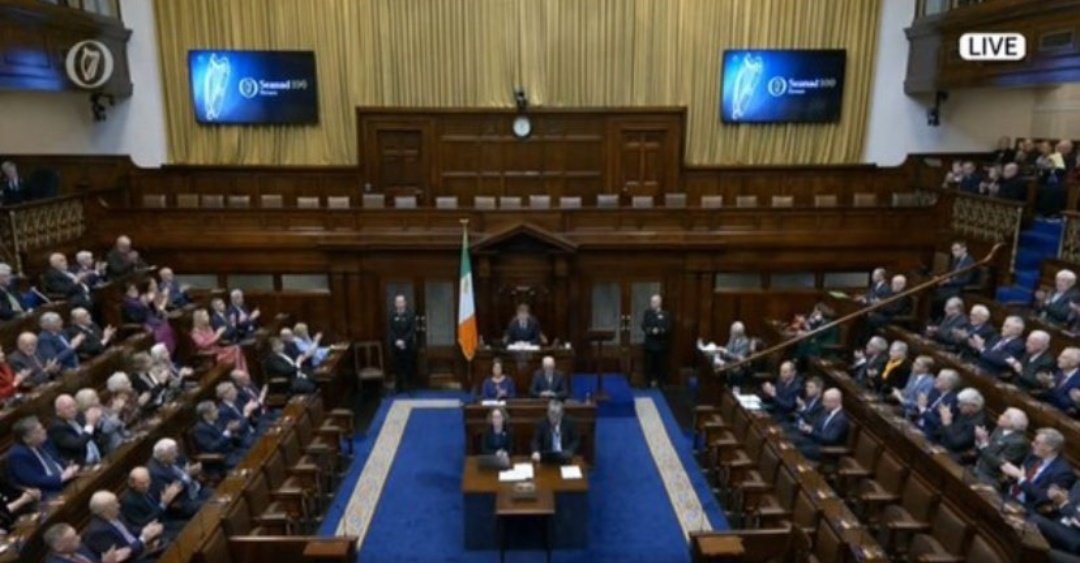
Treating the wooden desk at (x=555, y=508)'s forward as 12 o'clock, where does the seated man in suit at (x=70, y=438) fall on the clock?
The seated man in suit is roughly at 3 o'clock from the wooden desk.

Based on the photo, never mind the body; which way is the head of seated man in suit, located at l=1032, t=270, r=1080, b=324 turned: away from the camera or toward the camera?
toward the camera

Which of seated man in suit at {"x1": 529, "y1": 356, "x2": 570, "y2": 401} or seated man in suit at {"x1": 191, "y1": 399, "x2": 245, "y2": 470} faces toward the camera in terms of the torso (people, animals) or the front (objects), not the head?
seated man in suit at {"x1": 529, "y1": 356, "x2": 570, "y2": 401}

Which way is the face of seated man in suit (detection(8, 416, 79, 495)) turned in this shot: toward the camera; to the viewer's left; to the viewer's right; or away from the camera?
to the viewer's right

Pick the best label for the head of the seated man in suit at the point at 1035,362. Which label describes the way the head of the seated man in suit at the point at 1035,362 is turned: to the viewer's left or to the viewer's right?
to the viewer's left

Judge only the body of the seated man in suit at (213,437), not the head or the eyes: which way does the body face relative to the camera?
to the viewer's right

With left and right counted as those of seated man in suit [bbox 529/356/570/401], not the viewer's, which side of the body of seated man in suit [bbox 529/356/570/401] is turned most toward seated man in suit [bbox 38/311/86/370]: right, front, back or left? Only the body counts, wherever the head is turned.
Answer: right

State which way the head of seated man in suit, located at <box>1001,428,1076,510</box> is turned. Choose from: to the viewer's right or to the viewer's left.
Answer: to the viewer's left

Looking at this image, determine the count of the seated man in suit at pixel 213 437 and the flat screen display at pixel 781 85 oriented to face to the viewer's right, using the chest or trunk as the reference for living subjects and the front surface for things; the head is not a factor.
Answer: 1

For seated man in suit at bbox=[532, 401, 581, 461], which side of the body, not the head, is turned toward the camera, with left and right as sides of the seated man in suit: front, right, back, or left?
front

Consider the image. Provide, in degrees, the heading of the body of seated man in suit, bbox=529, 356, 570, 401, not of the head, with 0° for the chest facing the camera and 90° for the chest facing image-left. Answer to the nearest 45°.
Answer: approximately 0°

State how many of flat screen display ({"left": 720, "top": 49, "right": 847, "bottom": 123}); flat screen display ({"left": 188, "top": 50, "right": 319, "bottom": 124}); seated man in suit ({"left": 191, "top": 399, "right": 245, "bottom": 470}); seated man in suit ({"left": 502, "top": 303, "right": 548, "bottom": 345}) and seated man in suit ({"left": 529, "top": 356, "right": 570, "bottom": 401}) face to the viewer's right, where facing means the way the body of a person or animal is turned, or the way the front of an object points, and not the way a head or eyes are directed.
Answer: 1

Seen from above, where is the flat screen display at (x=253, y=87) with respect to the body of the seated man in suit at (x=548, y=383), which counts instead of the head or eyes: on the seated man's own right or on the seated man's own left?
on the seated man's own right

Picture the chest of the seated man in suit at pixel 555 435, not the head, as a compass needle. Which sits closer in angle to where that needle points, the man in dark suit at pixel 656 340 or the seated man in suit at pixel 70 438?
the seated man in suit

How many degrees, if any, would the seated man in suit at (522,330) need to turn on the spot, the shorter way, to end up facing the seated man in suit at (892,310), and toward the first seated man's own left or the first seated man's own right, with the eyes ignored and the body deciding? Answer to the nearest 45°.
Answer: approximately 90° to the first seated man's own left

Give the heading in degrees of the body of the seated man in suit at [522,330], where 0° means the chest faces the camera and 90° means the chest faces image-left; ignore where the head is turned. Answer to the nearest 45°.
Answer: approximately 0°
